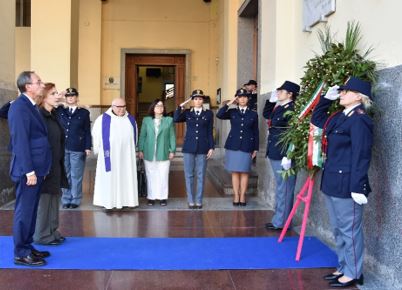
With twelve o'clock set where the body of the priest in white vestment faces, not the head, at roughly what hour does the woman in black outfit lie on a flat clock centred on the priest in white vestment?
The woman in black outfit is roughly at 2 o'clock from the priest in white vestment.

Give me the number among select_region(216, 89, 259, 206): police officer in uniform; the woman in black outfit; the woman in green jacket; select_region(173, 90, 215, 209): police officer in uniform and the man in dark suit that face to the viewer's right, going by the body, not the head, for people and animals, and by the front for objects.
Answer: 2

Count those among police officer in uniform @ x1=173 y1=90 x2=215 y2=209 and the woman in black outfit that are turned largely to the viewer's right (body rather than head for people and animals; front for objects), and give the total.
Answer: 1

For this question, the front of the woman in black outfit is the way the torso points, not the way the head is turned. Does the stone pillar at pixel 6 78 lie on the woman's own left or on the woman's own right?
on the woman's own left

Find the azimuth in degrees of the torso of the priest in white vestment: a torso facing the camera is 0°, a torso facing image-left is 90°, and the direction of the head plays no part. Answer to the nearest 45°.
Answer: approximately 315°

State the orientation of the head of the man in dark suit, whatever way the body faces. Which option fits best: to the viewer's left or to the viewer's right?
to the viewer's right

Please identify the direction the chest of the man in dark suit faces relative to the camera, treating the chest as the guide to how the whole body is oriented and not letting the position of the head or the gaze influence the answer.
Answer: to the viewer's right

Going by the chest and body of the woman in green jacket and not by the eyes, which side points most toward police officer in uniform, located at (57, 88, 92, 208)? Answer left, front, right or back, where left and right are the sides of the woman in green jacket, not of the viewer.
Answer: right

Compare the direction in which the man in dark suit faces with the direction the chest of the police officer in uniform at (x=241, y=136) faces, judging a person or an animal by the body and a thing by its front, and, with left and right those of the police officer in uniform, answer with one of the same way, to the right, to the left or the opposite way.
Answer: to the left
